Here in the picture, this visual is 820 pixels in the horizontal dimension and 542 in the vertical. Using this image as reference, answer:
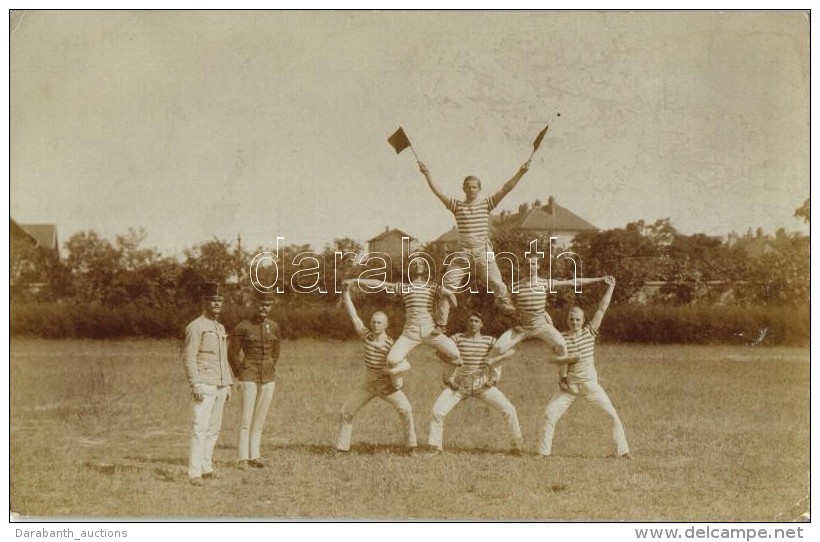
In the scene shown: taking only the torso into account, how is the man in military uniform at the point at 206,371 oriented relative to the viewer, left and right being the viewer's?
facing the viewer and to the right of the viewer

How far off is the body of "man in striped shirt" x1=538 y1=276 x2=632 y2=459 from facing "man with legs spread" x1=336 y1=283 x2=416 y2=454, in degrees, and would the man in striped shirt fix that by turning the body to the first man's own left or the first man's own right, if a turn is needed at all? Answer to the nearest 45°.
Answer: approximately 90° to the first man's own right

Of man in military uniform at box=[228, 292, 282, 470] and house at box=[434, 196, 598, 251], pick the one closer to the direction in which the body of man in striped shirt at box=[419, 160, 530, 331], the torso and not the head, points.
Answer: the man in military uniform

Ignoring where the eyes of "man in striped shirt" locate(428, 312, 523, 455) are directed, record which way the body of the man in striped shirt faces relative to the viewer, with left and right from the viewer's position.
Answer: facing the viewer

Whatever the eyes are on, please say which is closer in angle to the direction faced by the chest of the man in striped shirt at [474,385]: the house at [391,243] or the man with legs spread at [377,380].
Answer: the man with legs spread

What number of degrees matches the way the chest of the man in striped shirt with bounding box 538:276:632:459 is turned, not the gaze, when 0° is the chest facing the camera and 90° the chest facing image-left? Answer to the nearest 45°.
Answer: approximately 0°

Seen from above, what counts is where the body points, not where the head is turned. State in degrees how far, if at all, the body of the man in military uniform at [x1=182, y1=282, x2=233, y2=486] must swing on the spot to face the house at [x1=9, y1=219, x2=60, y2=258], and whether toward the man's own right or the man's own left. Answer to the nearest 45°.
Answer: approximately 180°
